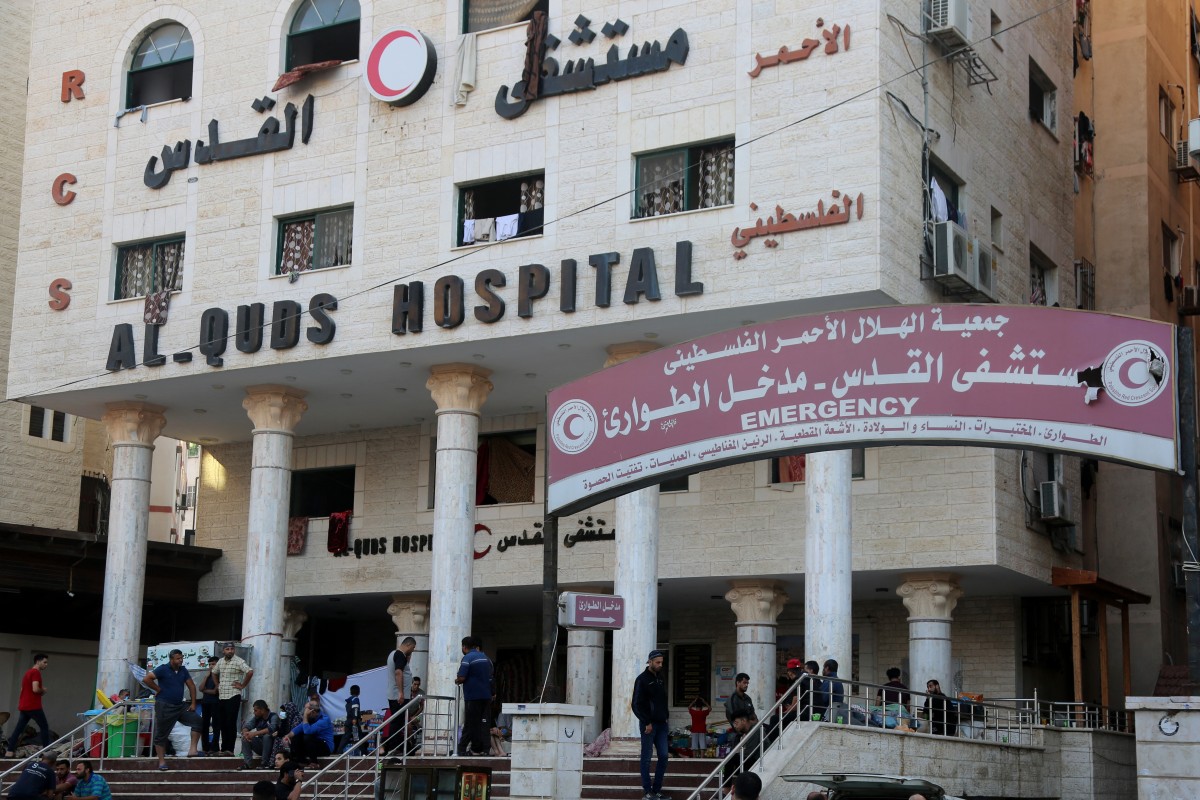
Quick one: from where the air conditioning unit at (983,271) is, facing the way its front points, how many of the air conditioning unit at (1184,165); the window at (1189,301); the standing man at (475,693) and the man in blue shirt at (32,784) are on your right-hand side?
2

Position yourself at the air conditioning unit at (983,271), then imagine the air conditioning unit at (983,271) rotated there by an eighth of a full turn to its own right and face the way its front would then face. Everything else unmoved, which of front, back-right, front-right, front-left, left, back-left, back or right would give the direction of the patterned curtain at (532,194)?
right

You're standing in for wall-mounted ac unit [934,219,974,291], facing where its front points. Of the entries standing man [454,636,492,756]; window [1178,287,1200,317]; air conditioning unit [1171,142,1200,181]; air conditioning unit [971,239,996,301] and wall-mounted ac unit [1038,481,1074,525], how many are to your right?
1

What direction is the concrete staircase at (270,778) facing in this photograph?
toward the camera

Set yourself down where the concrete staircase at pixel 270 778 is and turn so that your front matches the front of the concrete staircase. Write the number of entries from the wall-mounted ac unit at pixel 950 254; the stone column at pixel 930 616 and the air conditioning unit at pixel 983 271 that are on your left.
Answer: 3

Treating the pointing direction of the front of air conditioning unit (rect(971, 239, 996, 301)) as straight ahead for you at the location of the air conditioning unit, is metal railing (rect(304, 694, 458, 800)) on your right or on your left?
on your right

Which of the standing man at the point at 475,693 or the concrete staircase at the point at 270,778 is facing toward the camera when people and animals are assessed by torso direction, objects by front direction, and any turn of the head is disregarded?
the concrete staircase

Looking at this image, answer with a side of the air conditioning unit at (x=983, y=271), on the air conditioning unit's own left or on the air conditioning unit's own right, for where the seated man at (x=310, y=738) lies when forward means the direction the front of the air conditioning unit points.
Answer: on the air conditioning unit's own right

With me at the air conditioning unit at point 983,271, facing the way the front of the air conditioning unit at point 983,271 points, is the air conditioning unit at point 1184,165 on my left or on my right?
on my left

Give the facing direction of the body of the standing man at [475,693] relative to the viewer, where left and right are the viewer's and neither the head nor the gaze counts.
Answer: facing away from the viewer and to the left of the viewer

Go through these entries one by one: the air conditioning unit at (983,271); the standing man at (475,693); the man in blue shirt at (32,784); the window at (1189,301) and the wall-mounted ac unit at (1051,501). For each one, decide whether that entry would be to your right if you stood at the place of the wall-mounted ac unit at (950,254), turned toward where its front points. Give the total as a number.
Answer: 2

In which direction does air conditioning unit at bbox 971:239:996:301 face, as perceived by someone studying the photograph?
facing the viewer and to the right of the viewer

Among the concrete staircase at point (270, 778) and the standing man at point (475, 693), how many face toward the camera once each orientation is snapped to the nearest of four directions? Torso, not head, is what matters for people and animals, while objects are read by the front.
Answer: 1

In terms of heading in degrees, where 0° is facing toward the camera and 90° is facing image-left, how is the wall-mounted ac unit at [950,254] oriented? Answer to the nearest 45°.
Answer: approximately 315°
